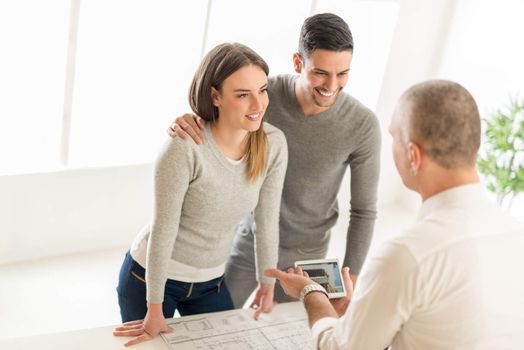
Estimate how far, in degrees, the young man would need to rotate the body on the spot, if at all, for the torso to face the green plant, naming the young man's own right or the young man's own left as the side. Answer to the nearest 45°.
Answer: approximately 135° to the young man's own left

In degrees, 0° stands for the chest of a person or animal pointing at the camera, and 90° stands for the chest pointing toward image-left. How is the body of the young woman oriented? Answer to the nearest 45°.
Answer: approximately 315°

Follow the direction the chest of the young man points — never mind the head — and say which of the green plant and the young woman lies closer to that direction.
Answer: the young woman

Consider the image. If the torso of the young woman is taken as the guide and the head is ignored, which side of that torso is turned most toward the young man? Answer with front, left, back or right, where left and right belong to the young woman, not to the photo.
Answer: left

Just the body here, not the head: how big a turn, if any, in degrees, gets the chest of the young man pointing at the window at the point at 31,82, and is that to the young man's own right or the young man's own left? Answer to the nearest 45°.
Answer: approximately 135° to the young man's own right

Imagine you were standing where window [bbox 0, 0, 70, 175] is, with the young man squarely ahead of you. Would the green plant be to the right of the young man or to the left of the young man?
left

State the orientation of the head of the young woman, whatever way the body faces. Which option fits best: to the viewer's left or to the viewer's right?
to the viewer's right

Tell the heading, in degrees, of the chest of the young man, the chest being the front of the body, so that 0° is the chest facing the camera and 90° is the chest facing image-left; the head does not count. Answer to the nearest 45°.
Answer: approximately 0°

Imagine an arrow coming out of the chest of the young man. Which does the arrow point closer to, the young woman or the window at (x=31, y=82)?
the young woman
